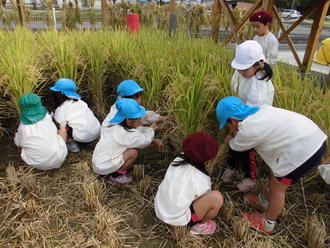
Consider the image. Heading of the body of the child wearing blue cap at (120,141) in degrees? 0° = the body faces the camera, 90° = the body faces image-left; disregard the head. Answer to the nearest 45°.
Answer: approximately 270°

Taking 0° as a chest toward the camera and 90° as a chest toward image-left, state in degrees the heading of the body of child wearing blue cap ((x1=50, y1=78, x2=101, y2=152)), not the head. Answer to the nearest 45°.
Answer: approximately 90°

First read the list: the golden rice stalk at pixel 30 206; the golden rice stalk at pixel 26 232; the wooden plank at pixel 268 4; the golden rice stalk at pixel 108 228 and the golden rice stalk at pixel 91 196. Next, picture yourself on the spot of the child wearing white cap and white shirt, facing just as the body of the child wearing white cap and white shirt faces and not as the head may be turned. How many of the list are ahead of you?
4

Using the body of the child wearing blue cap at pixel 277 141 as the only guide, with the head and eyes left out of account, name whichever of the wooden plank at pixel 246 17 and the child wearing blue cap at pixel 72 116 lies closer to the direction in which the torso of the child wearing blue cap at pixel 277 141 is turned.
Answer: the child wearing blue cap

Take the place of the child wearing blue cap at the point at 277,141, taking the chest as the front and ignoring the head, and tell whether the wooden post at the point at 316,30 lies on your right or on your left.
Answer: on your right

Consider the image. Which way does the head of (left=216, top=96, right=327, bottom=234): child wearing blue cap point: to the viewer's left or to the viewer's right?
to the viewer's left

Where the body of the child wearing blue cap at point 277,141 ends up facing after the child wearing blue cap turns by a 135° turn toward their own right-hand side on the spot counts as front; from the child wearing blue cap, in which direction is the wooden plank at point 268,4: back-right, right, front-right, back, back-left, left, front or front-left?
front-left

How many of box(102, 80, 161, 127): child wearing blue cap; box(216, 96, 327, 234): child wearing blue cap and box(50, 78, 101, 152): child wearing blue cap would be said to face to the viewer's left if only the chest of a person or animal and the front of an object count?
2

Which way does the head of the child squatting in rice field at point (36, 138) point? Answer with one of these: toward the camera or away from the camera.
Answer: away from the camera
